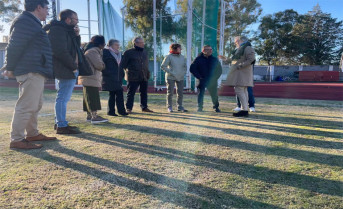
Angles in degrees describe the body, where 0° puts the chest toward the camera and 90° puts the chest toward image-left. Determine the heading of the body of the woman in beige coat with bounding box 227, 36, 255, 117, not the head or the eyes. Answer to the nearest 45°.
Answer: approximately 90°

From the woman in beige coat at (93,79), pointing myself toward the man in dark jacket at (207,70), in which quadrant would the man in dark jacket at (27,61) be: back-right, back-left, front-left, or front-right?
back-right

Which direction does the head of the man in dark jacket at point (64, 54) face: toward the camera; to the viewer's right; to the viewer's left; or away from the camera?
to the viewer's right

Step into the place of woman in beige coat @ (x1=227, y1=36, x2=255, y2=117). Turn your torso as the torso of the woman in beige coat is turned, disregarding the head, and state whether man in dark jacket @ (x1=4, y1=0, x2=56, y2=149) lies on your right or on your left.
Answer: on your left

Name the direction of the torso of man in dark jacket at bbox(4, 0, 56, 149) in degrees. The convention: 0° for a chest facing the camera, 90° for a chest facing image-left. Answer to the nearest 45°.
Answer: approximately 270°

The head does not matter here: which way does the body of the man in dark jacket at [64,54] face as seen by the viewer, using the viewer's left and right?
facing to the right of the viewer

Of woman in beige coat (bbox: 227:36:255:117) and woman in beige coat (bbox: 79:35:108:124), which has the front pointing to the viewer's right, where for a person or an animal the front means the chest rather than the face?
woman in beige coat (bbox: 79:35:108:124)

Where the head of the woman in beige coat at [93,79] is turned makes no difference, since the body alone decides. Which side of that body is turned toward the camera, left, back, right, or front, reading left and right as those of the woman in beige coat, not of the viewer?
right
